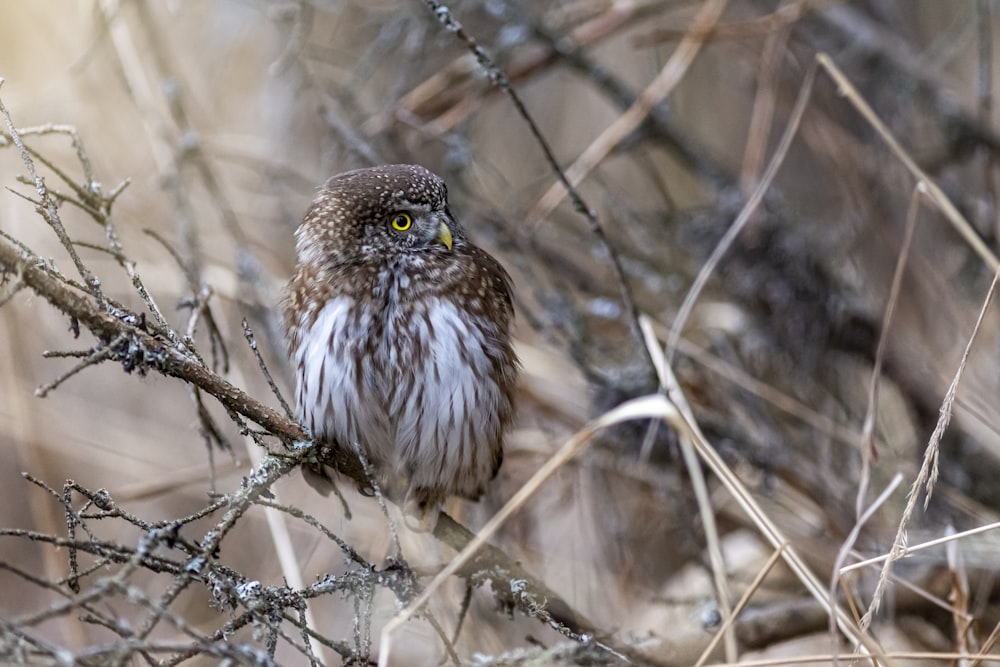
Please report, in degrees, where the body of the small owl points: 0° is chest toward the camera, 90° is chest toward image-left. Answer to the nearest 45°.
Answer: approximately 0°
